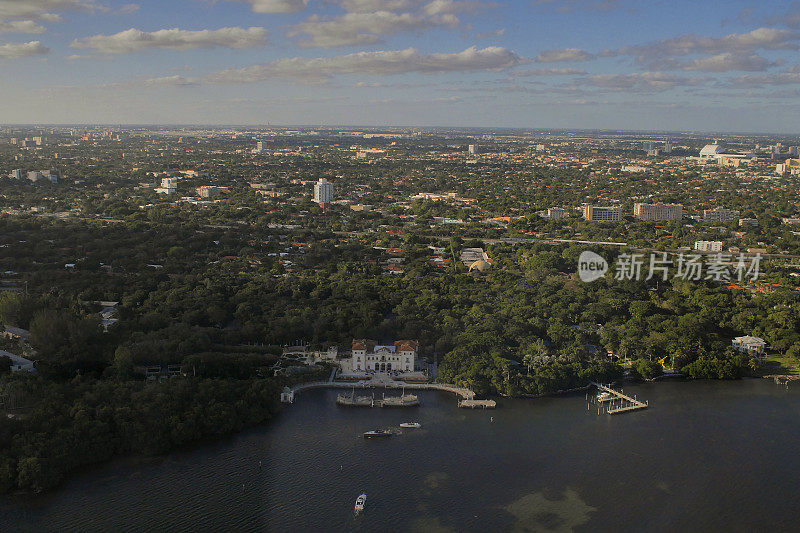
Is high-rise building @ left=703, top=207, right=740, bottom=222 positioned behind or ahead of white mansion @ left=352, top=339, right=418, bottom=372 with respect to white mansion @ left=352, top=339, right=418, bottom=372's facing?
behind

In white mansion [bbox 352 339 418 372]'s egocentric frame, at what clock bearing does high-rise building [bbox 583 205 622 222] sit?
The high-rise building is roughly at 7 o'clock from the white mansion.

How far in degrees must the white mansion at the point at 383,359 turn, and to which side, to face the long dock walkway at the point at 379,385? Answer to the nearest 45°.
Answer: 0° — it already faces it

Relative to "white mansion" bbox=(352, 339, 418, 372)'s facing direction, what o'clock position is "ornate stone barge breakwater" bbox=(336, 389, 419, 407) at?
The ornate stone barge breakwater is roughly at 12 o'clock from the white mansion.

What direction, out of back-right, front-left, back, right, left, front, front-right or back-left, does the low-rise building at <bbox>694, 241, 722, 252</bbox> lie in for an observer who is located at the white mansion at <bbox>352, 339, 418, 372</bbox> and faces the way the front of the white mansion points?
back-left

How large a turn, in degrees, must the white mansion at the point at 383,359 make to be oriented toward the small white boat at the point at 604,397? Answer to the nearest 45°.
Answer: approximately 90° to its left

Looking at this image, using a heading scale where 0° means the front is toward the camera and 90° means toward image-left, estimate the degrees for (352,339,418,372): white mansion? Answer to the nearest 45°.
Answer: approximately 0°

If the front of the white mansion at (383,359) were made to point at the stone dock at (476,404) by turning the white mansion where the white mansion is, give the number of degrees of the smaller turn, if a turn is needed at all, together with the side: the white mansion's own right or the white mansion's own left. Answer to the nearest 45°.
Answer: approximately 45° to the white mansion's own left

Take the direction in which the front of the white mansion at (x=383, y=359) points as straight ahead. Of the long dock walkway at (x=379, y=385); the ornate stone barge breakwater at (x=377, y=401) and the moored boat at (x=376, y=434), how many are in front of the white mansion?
3

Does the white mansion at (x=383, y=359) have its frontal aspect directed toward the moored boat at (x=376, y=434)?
yes

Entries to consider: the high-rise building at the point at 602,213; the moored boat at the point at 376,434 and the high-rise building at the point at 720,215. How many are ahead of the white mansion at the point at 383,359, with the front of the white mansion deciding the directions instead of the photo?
1

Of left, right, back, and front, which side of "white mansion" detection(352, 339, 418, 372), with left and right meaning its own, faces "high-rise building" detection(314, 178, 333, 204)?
back

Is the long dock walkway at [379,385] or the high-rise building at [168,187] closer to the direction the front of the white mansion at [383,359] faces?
the long dock walkway
